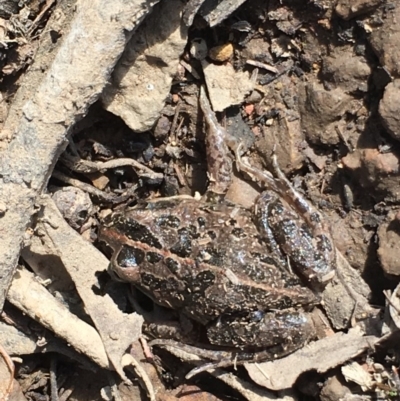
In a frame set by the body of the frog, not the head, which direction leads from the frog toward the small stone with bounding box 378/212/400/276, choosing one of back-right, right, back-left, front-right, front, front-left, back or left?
back

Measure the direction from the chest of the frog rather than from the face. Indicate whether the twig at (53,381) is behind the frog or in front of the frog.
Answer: in front

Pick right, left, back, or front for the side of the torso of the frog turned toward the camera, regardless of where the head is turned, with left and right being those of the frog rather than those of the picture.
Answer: left

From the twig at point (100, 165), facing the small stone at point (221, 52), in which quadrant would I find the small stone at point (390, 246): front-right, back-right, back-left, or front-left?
front-right

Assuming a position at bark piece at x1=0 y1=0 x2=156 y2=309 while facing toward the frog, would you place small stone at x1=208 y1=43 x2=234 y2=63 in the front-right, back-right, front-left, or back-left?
front-left
